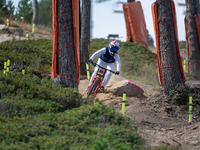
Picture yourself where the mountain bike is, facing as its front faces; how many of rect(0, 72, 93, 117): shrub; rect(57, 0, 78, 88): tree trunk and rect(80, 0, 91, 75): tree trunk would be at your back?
1

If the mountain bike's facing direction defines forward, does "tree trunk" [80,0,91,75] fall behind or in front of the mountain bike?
behind

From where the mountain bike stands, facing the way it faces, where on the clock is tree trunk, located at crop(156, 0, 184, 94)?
The tree trunk is roughly at 9 o'clock from the mountain bike.

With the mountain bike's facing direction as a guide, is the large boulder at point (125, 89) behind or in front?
behind

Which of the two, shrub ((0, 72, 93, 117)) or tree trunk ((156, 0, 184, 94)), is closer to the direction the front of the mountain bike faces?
the shrub

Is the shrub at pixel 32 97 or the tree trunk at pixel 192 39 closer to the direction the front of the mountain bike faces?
the shrub

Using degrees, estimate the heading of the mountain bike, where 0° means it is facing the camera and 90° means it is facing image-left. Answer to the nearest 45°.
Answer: approximately 0°
